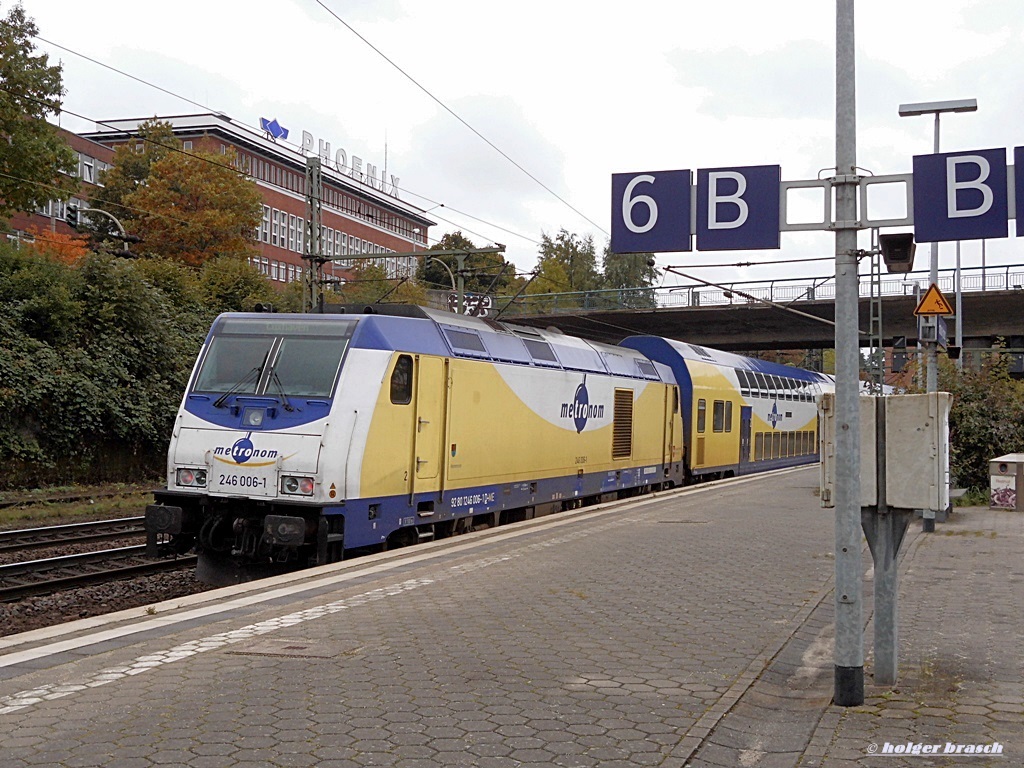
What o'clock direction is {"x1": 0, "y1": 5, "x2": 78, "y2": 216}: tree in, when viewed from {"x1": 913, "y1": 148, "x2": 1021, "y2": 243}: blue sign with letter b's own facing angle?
The tree is roughly at 4 o'clock from the blue sign with letter b.

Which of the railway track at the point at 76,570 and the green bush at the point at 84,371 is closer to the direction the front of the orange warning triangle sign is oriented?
the railway track

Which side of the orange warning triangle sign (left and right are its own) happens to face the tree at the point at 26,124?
right

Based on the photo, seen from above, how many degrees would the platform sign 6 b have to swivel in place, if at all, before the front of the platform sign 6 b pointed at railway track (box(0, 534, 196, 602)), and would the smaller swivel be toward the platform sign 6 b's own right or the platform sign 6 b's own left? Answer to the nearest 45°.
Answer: approximately 135° to the platform sign 6 b's own right

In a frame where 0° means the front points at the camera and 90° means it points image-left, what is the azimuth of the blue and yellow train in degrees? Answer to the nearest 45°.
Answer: approximately 45°

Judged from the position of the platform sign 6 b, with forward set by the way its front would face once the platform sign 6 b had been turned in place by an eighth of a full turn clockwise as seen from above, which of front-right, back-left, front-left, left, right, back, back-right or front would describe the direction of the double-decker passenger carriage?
back-right

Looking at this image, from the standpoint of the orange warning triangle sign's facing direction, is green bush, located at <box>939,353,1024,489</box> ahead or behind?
behind

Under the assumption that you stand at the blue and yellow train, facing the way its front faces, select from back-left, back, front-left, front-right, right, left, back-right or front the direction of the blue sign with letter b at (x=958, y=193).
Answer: left

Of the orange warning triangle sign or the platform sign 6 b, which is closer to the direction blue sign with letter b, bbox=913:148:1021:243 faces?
the platform sign 6 b
